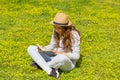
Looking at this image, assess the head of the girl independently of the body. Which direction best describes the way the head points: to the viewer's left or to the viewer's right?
to the viewer's left
